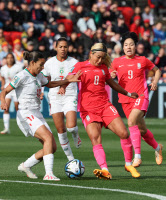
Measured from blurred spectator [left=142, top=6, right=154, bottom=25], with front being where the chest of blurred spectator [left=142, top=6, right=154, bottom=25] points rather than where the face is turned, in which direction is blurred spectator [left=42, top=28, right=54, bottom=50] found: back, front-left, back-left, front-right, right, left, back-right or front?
front-right

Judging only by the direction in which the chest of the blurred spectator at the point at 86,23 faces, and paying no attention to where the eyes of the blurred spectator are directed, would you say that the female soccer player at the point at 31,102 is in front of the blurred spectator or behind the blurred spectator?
in front

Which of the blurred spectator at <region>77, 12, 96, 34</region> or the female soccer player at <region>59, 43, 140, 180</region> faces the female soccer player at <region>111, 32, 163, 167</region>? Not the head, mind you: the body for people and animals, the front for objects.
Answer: the blurred spectator

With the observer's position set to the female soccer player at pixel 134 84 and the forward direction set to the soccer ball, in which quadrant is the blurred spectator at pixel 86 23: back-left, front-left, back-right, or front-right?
back-right

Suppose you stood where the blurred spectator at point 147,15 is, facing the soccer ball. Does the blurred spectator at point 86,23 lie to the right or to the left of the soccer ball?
right

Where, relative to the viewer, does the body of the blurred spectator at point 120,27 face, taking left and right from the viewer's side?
facing the viewer

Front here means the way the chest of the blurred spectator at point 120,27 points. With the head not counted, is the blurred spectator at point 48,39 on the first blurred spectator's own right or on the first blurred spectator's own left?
on the first blurred spectator's own right

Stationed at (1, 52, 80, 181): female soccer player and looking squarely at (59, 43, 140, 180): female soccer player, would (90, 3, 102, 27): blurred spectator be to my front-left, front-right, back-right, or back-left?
front-left

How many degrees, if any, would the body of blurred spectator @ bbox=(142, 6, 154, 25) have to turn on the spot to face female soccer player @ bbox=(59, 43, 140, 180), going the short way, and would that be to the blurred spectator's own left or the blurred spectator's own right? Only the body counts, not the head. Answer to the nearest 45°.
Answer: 0° — they already face them

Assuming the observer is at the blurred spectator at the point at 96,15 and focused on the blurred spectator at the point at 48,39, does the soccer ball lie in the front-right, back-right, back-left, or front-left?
front-left

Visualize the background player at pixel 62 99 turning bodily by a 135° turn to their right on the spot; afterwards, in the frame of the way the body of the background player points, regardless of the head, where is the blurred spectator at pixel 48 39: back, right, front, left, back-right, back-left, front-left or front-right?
front-right
